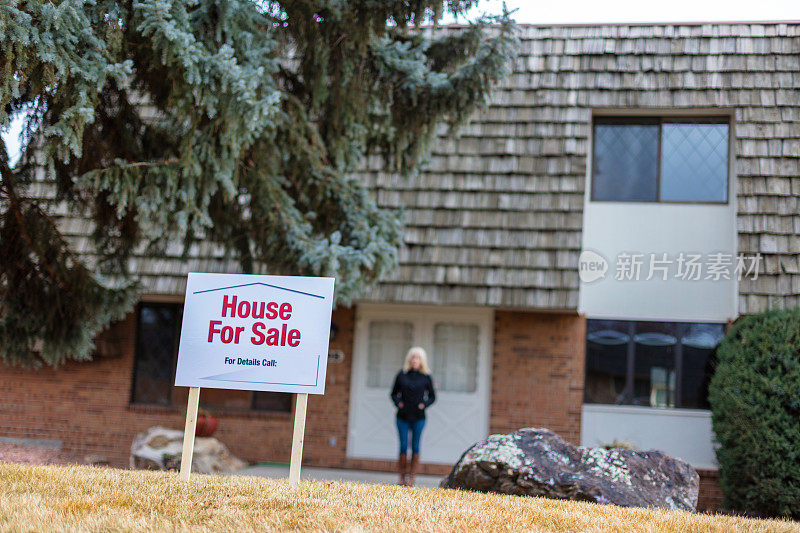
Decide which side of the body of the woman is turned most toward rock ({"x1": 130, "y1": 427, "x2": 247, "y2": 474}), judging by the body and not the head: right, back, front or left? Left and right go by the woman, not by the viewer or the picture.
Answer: right

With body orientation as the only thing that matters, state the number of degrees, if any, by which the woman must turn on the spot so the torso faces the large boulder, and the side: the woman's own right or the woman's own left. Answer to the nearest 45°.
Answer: approximately 45° to the woman's own left

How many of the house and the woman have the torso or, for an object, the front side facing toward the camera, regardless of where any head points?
2

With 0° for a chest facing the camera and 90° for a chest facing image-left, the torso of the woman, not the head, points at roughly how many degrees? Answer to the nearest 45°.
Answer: approximately 0°

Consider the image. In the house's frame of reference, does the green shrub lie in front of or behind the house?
in front

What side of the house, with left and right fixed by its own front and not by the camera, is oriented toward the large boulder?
front

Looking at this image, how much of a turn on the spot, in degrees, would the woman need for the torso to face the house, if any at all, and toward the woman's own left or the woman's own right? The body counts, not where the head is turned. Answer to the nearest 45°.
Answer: approximately 135° to the woman's own left

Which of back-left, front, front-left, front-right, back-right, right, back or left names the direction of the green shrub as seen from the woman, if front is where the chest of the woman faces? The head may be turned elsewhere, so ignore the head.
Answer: left

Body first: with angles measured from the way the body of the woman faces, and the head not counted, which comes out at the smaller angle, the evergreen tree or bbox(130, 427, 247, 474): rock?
the evergreen tree

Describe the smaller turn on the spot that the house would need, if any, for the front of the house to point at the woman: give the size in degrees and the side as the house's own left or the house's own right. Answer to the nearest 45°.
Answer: approximately 45° to the house's own right
